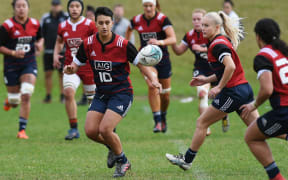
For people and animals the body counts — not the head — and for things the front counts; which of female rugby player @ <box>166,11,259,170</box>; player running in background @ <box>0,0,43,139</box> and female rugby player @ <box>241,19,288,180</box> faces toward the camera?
the player running in background

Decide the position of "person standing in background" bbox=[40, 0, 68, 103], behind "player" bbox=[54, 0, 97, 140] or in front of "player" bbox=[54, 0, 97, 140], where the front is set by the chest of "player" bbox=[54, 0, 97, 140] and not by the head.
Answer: behind

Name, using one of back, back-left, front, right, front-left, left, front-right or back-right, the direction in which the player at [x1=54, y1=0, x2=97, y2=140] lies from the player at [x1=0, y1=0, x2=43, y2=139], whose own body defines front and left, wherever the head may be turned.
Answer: front-left

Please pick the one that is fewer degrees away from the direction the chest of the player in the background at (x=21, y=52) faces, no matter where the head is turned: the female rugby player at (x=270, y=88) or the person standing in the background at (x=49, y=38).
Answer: the female rugby player

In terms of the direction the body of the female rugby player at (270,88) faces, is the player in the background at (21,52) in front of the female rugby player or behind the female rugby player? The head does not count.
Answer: in front

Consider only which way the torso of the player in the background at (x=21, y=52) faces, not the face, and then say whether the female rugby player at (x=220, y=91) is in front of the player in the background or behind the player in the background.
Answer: in front

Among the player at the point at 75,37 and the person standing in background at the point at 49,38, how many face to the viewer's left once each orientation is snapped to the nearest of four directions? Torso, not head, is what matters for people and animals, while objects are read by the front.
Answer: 0

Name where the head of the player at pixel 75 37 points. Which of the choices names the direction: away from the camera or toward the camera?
toward the camera

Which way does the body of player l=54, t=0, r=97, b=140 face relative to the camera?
toward the camera

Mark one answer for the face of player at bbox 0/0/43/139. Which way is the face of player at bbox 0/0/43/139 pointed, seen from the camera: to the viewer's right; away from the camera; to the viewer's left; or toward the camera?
toward the camera

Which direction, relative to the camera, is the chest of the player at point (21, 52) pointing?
toward the camera

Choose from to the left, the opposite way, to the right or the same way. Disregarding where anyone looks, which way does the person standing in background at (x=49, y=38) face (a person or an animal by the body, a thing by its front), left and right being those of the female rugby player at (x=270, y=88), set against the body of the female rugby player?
the opposite way

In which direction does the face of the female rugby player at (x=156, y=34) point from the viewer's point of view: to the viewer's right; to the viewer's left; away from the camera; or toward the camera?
toward the camera

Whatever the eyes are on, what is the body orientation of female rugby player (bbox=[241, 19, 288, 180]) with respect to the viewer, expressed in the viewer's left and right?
facing away from the viewer and to the left of the viewer
